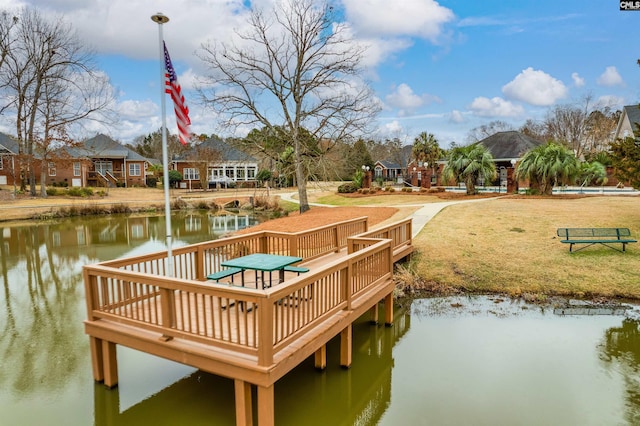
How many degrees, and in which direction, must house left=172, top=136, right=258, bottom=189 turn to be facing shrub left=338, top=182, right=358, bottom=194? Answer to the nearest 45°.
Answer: approximately 45° to its left

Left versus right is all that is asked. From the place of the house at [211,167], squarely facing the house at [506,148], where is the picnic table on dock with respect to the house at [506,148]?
right

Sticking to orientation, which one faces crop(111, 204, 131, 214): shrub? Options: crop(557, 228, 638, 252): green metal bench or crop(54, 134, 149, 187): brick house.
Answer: the brick house

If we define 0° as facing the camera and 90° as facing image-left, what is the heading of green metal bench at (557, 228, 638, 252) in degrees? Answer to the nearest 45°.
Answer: approximately 0°

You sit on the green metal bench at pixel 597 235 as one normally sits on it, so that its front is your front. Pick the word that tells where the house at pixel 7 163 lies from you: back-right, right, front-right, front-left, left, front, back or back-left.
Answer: right

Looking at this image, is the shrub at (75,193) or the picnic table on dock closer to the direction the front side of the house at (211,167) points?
the picnic table on dock

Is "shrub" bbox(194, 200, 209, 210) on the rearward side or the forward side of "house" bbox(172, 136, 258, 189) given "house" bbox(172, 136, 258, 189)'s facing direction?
on the forward side

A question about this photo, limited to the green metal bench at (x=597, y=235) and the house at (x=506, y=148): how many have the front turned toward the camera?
2

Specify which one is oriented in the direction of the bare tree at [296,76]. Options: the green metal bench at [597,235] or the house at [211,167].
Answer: the house

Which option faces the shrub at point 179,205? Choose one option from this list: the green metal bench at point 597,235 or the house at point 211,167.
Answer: the house

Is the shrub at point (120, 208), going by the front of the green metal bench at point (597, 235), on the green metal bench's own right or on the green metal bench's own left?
on the green metal bench's own right

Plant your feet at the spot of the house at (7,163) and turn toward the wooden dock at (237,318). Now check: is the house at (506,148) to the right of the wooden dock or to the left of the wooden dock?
left

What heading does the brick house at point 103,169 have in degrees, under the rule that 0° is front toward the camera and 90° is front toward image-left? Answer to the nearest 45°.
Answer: approximately 0°
